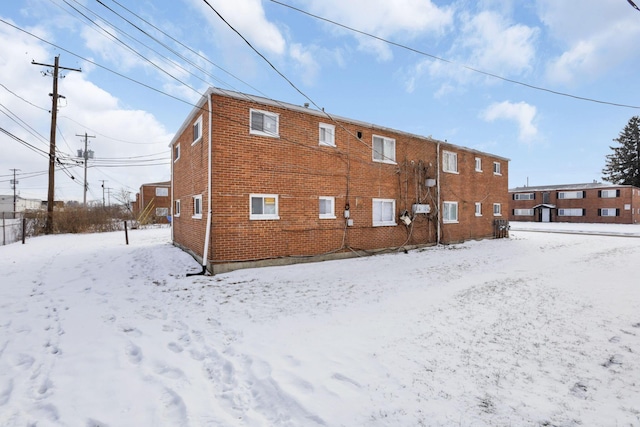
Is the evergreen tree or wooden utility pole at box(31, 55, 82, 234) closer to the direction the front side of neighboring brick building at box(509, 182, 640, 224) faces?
the wooden utility pole

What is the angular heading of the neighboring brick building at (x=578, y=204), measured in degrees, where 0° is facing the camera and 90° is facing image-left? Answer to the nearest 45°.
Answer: approximately 0°

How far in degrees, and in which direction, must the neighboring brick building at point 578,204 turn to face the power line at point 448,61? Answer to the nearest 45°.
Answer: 0° — it already faces it

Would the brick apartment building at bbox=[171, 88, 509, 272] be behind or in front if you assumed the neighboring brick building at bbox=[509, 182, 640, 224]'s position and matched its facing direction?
in front

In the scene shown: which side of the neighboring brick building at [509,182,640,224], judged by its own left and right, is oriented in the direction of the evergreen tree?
back
